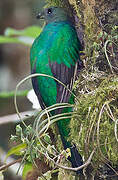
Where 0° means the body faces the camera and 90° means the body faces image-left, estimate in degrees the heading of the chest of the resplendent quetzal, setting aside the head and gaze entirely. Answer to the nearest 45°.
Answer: approximately 135°

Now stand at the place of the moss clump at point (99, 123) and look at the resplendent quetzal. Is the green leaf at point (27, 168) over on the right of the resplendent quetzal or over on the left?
left
